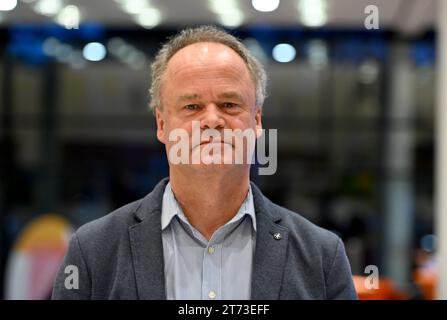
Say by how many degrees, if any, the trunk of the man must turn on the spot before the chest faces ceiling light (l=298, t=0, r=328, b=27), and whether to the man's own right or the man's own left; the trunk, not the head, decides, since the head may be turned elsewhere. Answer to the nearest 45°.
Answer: approximately 180°

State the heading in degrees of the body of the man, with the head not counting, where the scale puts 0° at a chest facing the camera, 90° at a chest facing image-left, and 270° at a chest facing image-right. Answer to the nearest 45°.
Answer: approximately 0°

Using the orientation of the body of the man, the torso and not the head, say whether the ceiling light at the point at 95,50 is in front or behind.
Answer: behind

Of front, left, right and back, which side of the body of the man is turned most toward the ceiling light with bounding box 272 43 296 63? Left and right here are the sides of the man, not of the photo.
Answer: back
